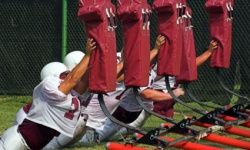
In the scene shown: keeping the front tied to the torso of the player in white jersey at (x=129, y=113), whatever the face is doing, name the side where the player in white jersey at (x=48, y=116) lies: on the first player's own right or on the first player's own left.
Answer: on the first player's own right

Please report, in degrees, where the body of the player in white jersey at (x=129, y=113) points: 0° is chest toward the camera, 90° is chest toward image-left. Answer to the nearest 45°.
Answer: approximately 270°

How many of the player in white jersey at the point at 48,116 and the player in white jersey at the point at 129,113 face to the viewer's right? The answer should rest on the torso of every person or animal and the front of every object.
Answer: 2

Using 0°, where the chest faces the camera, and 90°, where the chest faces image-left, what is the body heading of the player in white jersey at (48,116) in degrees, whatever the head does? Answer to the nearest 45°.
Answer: approximately 270°

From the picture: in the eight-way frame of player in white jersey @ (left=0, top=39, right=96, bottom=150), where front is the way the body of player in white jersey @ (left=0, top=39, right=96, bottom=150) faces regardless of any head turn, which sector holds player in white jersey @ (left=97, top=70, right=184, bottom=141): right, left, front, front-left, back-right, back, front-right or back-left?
front-left
